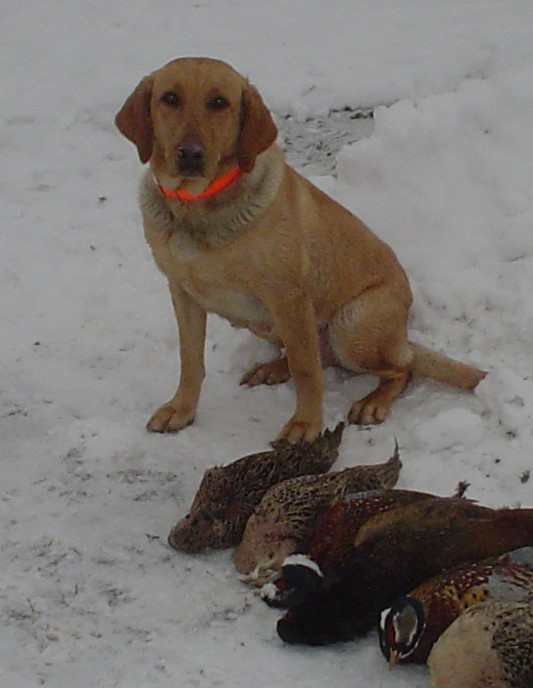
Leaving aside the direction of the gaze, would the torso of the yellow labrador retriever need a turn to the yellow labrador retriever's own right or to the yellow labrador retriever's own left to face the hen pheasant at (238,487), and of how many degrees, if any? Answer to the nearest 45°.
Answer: approximately 45° to the yellow labrador retriever's own left

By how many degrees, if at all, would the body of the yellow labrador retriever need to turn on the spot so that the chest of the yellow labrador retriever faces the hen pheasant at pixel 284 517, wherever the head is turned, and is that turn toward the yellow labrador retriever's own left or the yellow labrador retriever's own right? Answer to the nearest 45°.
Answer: approximately 45° to the yellow labrador retriever's own left

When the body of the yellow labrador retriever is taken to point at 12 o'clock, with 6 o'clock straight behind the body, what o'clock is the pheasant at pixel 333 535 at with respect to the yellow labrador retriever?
The pheasant is roughly at 10 o'clock from the yellow labrador retriever.

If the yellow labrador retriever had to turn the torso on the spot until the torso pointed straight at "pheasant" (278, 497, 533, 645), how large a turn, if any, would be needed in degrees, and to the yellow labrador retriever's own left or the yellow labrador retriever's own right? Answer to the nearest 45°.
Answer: approximately 45° to the yellow labrador retriever's own left

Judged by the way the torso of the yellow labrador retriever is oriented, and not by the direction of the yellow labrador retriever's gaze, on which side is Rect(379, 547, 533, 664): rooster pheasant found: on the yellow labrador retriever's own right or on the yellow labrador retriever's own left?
on the yellow labrador retriever's own left

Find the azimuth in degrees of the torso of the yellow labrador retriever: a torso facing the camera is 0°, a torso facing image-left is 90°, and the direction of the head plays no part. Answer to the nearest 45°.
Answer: approximately 45°
